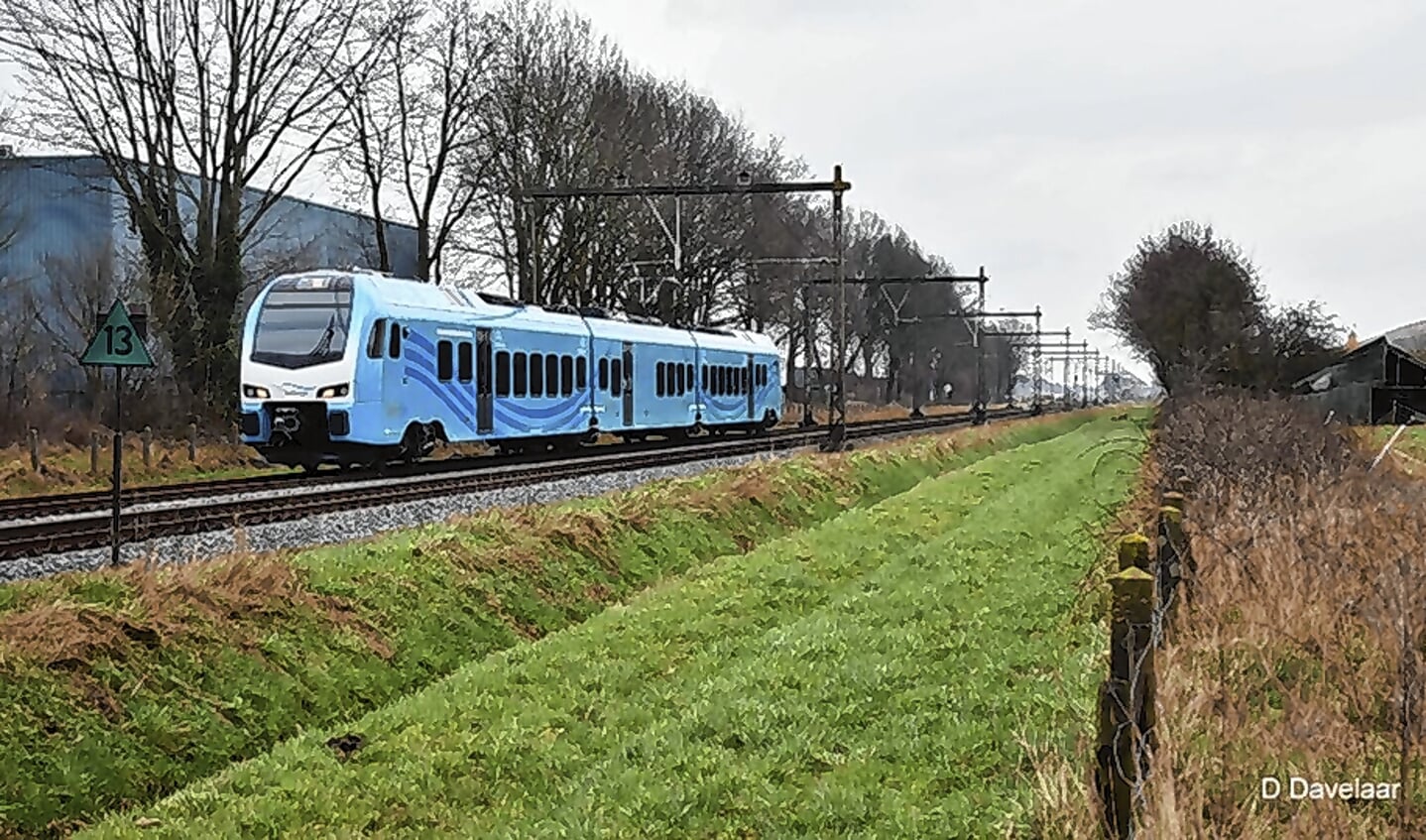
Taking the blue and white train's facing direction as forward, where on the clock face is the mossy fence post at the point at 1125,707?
The mossy fence post is roughly at 10 o'clock from the blue and white train.

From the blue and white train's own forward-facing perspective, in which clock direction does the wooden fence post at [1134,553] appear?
The wooden fence post is roughly at 10 o'clock from the blue and white train.

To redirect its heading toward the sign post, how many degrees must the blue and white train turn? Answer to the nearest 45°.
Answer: approximately 45° to its left

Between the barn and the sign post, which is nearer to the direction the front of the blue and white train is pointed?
the sign post

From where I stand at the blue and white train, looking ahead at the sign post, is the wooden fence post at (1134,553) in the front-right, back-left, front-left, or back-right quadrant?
front-left

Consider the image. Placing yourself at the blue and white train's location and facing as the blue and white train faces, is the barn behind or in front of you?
behind

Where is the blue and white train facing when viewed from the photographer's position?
facing the viewer and to the left of the viewer

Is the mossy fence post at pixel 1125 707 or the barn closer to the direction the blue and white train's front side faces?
the mossy fence post
